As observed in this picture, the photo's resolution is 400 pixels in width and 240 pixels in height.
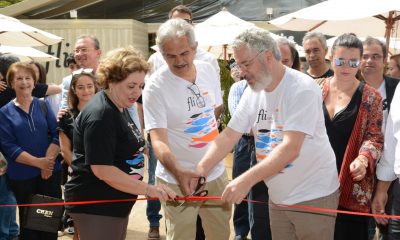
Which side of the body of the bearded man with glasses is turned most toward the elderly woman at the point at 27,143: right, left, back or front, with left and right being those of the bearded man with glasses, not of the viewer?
right

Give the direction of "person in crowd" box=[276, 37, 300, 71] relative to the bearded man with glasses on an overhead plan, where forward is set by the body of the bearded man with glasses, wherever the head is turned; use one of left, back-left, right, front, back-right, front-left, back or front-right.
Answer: back-right

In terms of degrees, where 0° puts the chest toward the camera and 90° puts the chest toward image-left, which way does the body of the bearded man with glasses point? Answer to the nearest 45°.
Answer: approximately 45°

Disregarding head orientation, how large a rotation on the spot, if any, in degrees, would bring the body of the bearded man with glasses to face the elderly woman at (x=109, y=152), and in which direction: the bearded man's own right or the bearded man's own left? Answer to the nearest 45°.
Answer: approximately 45° to the bearded man's own right

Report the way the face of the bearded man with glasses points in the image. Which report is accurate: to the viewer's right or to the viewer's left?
to the viewer's left

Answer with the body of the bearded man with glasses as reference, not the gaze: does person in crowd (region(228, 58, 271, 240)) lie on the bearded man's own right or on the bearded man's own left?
on the bearded man's own right

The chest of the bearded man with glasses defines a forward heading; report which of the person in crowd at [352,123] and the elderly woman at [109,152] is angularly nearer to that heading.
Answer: the elderly woman

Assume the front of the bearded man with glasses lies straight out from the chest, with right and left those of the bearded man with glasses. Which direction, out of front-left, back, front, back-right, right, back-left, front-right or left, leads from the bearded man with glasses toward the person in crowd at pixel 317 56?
back-right

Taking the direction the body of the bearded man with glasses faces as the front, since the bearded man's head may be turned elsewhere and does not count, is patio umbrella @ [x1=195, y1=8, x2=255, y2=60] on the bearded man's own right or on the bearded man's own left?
on the bearded man's own right

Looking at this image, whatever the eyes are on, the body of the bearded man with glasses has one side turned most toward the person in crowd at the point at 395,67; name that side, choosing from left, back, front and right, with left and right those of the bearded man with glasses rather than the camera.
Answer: back

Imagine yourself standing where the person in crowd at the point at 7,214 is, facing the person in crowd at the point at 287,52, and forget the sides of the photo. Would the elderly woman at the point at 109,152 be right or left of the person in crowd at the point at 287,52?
right
